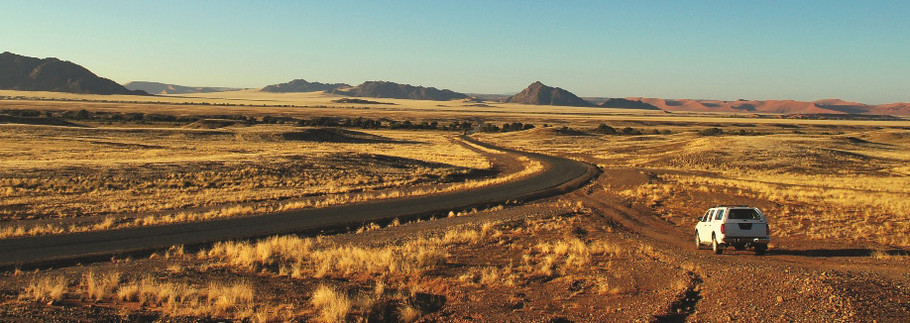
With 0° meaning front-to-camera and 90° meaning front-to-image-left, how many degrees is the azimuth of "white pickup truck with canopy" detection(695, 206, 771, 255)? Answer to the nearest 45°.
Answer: approximately 135°

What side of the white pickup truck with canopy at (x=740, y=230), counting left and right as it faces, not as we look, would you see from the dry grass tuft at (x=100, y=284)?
left

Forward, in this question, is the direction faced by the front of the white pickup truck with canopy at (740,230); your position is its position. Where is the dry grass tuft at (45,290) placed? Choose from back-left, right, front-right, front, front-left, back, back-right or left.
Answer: left
